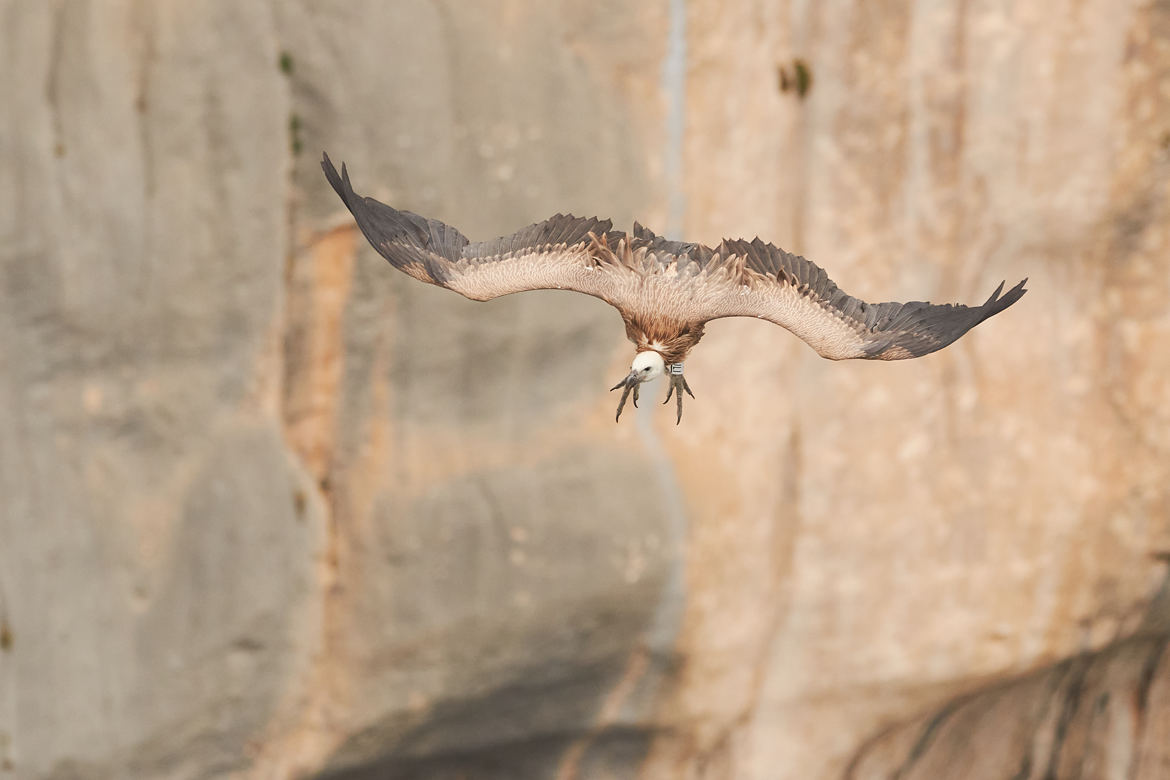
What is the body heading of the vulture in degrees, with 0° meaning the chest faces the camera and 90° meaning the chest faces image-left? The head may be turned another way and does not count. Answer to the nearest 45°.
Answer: approximately 0°
